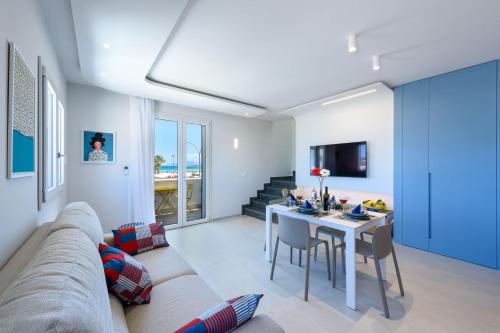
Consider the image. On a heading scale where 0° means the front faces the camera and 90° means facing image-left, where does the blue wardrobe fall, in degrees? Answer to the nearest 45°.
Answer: approximately 45°

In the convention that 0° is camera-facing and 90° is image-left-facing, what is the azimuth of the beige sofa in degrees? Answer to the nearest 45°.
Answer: approximately 270°

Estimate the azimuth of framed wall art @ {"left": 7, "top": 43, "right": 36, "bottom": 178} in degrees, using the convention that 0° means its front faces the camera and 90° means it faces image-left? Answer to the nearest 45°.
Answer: approximately 270°

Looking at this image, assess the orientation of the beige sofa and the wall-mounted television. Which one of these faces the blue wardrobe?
the beige sofa

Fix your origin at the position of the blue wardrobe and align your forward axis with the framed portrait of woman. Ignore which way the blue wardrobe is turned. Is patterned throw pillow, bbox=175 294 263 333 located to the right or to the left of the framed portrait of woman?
left

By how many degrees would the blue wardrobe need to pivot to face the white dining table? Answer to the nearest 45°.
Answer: approximately 45° to its left

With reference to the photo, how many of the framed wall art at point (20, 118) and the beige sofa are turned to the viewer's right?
2

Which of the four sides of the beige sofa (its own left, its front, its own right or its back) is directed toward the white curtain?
left

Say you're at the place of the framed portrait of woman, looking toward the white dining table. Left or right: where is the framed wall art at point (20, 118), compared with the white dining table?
right

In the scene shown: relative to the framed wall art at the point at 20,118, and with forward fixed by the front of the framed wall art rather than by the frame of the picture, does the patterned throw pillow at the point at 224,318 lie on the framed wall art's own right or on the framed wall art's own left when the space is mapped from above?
on the framed wall art's own right

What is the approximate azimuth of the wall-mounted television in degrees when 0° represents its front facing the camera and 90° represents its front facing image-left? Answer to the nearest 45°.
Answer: approximately 45°
